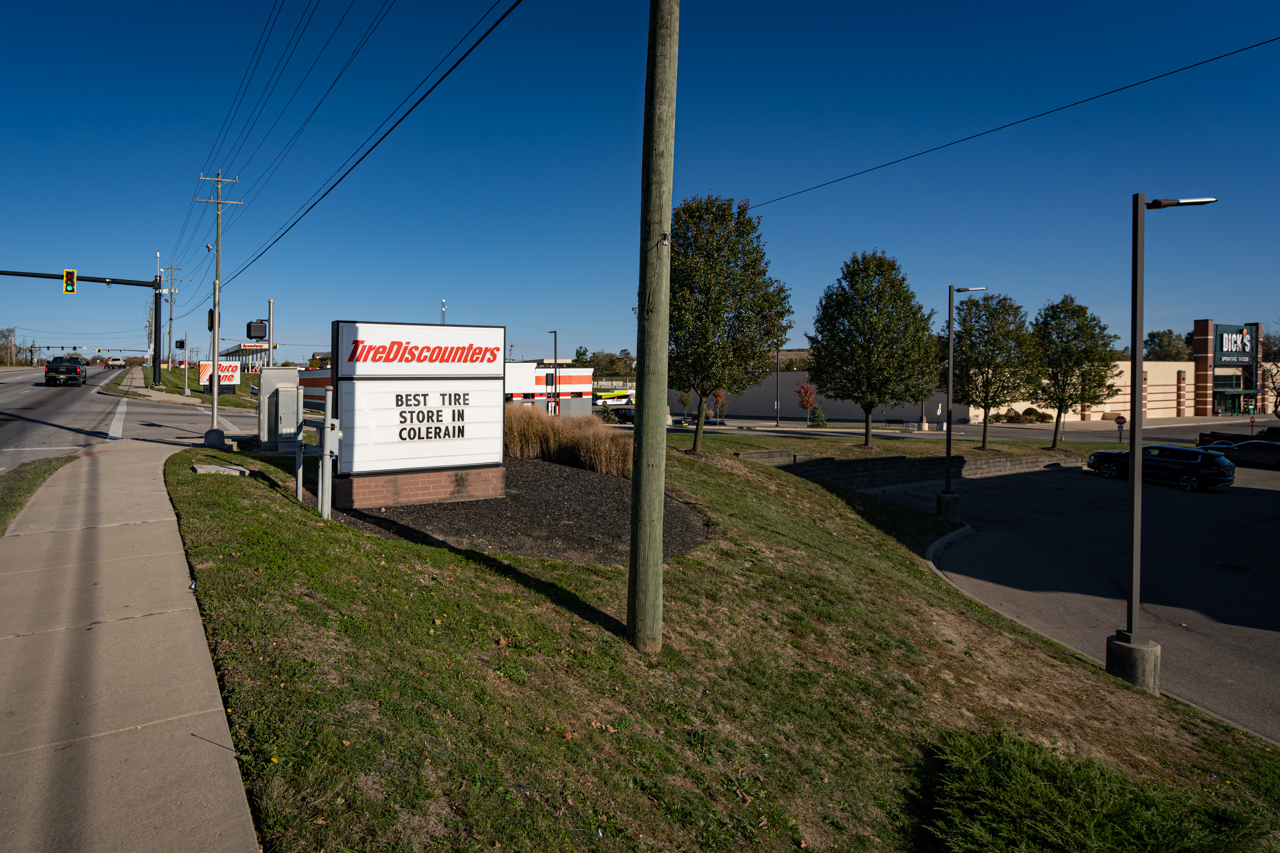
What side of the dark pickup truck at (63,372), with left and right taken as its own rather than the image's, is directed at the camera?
back

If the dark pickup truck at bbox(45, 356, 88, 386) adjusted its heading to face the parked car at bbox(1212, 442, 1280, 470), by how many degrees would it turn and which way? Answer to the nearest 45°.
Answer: approximately 135° to its right

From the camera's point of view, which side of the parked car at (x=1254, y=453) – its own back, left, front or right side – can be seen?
left

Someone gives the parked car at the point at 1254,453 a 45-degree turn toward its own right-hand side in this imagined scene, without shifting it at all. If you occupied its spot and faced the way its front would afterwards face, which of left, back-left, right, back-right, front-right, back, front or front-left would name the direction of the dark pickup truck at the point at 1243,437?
front-right

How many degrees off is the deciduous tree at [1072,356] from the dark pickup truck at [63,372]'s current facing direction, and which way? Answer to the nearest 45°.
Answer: approximately 135° to its right

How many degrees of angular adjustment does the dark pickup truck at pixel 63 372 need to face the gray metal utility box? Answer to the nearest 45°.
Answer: approximately 180°
